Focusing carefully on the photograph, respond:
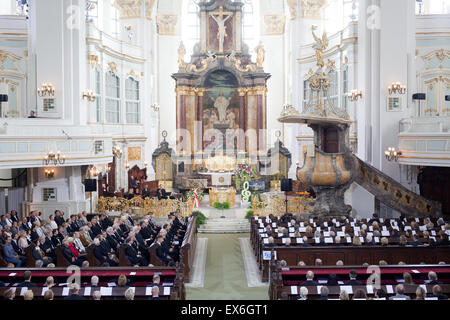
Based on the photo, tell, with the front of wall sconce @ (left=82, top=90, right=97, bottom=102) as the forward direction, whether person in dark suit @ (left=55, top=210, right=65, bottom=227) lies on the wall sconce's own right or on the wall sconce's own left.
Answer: on the wall sconce's own right

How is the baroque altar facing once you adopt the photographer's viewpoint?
facing the viewer

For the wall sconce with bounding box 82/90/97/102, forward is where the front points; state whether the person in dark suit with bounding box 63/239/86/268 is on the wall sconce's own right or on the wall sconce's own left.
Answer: on the wall sconce's own right

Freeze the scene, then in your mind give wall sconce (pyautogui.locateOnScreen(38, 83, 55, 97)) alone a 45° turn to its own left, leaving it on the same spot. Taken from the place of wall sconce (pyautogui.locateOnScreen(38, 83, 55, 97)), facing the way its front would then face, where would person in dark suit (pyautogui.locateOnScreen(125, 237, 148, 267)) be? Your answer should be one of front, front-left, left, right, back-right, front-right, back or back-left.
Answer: front-right

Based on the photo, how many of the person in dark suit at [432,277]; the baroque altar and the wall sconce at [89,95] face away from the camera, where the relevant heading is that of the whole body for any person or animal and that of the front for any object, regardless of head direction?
1

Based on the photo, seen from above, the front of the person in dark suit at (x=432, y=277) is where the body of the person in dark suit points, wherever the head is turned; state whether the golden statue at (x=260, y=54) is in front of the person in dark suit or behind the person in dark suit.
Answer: in front

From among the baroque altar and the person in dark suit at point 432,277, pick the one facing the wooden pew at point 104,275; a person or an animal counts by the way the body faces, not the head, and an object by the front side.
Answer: the baroque altar

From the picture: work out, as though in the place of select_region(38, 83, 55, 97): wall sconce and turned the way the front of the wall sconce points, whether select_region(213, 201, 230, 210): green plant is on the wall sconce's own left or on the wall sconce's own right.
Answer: on the wall sconce's own left

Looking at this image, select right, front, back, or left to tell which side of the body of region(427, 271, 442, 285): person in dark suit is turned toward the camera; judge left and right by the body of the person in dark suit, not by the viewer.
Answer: back

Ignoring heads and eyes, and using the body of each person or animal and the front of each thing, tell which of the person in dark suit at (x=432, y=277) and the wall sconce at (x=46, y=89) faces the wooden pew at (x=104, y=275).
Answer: the wall sconce

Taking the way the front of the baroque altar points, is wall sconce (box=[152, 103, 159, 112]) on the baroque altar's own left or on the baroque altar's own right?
on the baroque altar's own right

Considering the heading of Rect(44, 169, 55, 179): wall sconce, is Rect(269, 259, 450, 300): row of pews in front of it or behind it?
in front
